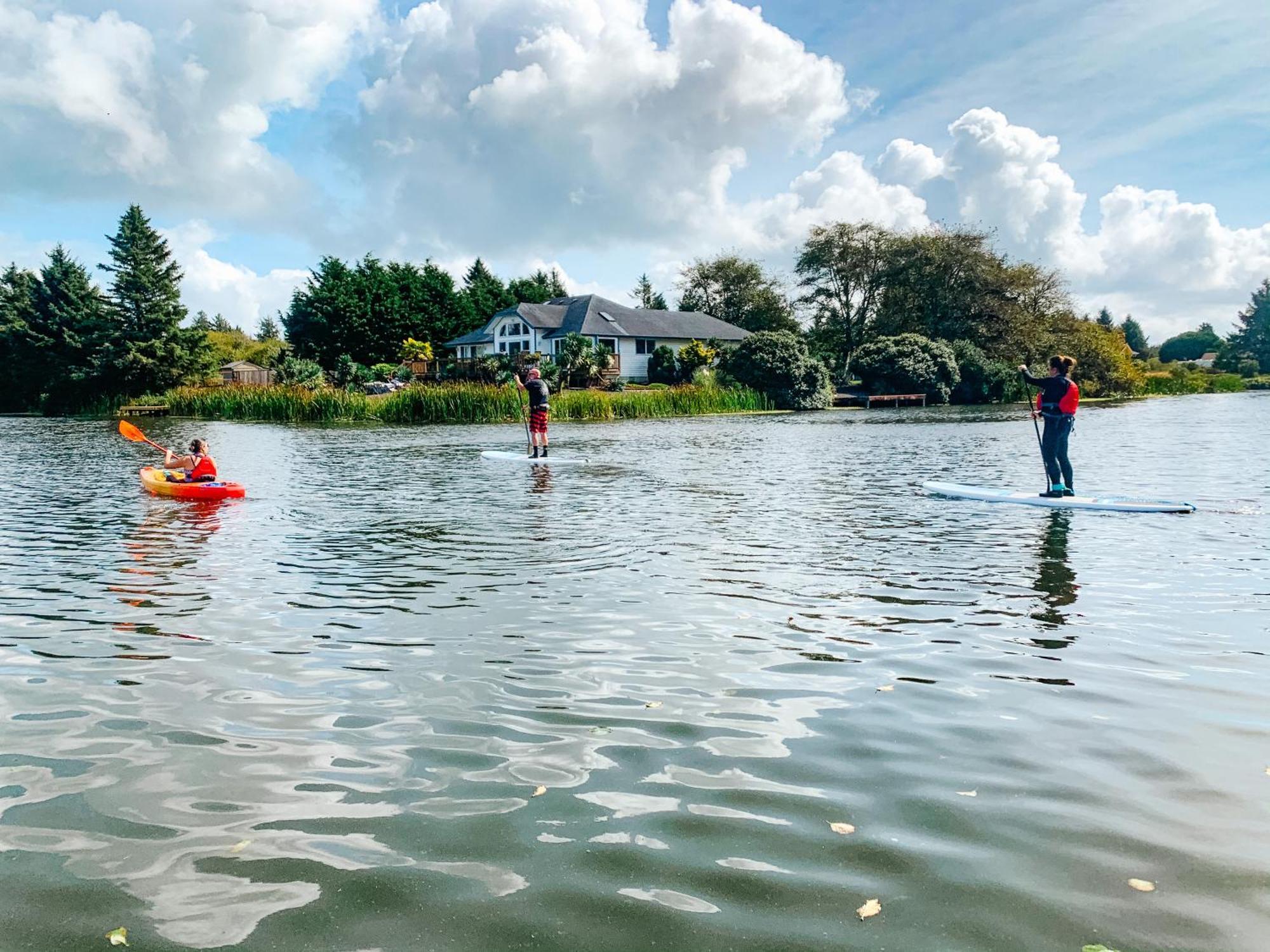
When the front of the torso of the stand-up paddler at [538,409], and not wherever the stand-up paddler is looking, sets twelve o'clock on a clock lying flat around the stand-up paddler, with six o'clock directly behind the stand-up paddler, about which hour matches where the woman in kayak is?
The woman in kayak is roughly at 9 o'clock from the stand-up paddler.

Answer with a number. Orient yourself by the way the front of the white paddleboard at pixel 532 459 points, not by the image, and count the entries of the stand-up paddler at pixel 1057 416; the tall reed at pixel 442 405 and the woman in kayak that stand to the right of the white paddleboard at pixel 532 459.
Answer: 1

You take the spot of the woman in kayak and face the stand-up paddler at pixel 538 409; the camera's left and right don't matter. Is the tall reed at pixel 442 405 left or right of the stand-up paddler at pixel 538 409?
left

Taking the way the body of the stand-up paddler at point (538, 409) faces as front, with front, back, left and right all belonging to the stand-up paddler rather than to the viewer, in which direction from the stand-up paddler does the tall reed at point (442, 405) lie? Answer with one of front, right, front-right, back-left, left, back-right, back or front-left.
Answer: front-right

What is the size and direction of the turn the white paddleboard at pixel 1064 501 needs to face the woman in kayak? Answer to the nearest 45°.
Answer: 0° — it already faces them

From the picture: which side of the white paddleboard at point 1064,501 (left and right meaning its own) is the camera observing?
left

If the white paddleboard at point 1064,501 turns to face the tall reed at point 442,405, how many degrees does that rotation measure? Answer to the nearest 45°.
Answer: approximately 45° to its right

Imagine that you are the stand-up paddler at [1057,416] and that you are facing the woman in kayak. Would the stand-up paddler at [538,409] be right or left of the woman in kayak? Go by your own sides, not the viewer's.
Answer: right

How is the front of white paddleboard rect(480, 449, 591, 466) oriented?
to the viewer's left

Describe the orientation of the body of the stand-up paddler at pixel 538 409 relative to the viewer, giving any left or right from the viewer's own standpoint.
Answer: facing away from the viewer and to the left of the viewer

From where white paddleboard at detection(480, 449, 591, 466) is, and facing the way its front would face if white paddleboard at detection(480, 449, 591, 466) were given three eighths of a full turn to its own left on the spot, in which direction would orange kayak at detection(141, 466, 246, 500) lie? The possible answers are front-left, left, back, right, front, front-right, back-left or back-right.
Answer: right
